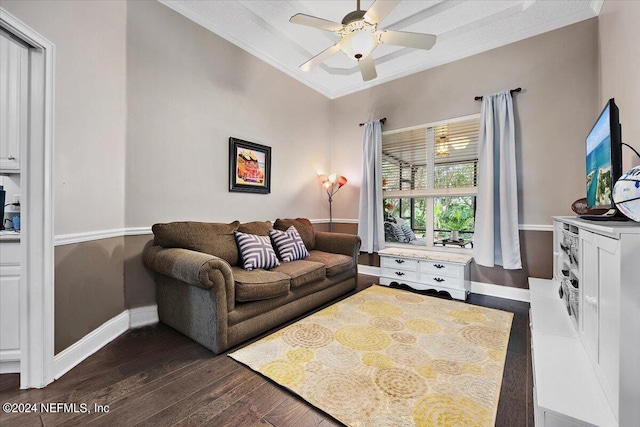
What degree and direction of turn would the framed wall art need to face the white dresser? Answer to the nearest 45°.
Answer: approximately 45° to its left

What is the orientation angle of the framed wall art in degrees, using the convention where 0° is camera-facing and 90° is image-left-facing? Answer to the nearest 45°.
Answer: approximately 315°

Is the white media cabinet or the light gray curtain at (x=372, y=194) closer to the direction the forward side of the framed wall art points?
the white media cabinet

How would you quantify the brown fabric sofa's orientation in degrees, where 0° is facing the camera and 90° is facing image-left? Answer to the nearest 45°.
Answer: approximately 315°

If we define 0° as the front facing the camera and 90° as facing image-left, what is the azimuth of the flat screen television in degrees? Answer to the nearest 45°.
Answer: approximately 90°

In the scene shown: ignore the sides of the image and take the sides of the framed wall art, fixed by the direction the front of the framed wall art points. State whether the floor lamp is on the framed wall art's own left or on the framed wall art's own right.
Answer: on the framed wall art's own left

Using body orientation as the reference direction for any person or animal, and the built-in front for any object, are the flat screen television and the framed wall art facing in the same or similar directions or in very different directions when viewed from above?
very different directions
